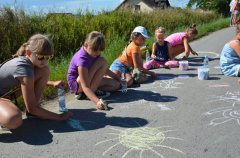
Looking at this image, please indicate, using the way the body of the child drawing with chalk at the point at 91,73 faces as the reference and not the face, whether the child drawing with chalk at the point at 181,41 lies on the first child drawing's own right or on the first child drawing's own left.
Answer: on the first child drawing's own left

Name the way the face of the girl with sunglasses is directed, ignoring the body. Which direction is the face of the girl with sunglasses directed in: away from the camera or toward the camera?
toward the camera

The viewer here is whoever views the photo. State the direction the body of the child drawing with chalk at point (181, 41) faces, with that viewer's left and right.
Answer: facing to the right of the viewer

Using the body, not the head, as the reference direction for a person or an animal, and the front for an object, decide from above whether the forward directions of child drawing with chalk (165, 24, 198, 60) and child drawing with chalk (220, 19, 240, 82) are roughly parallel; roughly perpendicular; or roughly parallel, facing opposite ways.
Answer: roughly parallel
